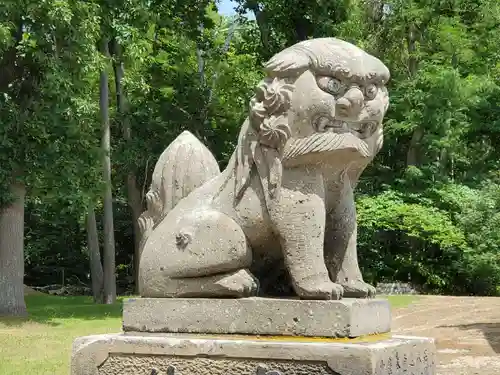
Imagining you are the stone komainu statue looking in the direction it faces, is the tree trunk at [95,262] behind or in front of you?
behind

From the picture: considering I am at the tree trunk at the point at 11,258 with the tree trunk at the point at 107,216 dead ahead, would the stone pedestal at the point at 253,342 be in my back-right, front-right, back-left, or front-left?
back-right

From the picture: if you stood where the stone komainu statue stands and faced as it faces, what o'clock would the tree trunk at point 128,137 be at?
The tree trunk is roughly at 7 o'clock from the stone komainu statue.

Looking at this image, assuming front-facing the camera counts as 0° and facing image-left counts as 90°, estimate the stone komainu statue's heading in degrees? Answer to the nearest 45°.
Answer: approximately 315°

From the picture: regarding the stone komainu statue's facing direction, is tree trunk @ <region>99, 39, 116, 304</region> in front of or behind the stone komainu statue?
behind

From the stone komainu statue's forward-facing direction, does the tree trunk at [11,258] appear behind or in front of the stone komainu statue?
behind
